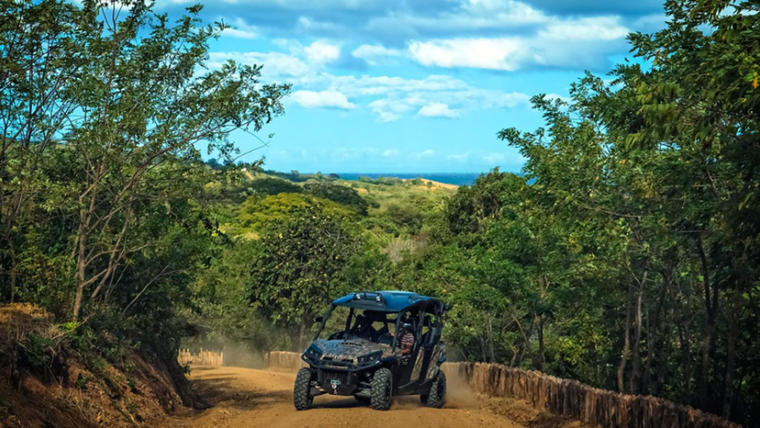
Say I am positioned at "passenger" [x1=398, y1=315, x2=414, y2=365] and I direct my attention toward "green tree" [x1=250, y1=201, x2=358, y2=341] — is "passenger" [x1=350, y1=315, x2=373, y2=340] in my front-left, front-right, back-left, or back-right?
front-left

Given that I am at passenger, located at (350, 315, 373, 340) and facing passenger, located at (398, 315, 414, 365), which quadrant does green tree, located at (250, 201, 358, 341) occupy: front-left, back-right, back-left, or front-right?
back-left

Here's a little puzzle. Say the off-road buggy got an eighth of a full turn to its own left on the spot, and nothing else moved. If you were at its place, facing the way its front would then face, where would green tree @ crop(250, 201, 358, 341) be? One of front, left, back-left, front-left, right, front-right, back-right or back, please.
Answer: back

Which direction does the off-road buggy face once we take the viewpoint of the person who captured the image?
facing the viewer and to the left of the viewer
